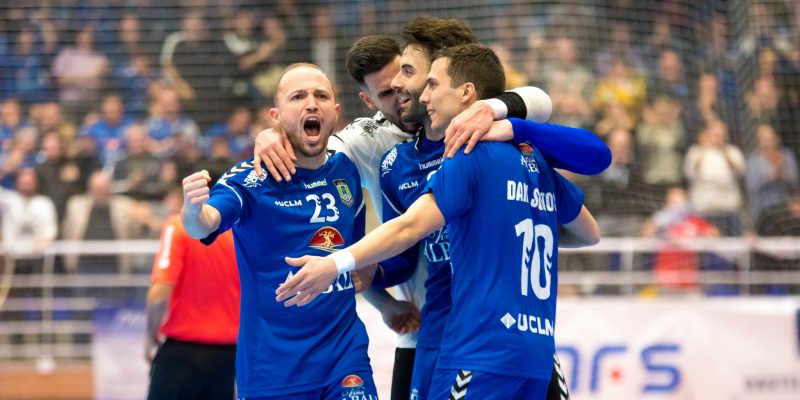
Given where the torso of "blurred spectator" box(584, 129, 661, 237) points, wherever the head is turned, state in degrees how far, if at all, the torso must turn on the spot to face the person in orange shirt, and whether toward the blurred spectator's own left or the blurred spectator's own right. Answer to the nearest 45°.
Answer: approximately 45° to the blurred spectator's own right

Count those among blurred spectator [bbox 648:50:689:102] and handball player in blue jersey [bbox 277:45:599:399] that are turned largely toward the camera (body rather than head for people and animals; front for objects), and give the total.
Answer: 1

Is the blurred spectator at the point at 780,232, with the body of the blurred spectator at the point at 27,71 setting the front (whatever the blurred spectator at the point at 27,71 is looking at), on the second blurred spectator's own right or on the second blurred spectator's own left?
on the second blurred spectator's own left

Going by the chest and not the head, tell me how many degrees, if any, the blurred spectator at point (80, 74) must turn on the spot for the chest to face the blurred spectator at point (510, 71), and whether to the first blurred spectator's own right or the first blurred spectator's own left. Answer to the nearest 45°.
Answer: approximately 45° to the first blurred spectator's own left

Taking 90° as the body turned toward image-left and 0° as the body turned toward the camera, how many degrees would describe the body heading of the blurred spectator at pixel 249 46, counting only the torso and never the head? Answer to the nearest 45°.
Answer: approximately 0°

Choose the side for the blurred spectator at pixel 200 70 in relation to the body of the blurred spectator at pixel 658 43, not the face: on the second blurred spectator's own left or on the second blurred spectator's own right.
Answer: on the second blurred spectator's own right

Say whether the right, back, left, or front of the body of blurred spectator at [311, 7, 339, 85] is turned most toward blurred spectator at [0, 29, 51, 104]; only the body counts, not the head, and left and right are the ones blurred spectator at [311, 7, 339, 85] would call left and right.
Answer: right
